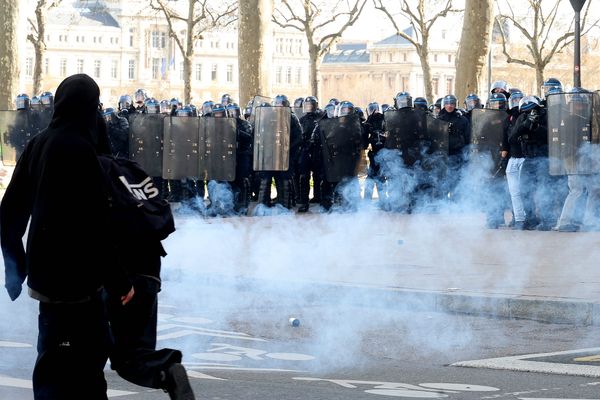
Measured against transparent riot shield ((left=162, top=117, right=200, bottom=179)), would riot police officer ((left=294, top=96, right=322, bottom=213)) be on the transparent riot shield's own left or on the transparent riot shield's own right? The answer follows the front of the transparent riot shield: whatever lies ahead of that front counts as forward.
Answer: on the transparent riot shield's own left

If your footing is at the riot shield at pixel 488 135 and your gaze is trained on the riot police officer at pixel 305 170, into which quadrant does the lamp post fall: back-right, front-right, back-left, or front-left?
back-right

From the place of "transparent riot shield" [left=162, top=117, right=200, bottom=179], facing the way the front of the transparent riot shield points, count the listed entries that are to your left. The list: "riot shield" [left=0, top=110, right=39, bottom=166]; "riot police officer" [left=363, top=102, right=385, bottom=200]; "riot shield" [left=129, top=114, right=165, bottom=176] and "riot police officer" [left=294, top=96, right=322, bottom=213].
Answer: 2

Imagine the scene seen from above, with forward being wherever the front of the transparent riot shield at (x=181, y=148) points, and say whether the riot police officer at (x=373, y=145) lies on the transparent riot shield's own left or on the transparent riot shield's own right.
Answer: on the transparent riot shield's own left

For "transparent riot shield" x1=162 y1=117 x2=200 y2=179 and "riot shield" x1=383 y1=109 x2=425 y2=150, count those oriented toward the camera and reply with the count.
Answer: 2

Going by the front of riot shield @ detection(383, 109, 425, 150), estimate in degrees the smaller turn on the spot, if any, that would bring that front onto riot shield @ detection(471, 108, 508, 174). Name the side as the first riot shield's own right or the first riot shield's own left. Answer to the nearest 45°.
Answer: approximately 45° to the first riot shield's own left

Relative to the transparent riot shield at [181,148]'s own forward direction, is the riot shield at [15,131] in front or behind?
behind

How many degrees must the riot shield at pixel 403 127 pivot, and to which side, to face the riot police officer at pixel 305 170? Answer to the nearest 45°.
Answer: approximately 135° to its right

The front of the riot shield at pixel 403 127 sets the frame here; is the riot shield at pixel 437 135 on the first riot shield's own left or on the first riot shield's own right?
on the first riot shield's own left

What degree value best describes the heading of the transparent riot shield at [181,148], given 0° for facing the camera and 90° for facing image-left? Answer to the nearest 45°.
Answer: approximately 0°

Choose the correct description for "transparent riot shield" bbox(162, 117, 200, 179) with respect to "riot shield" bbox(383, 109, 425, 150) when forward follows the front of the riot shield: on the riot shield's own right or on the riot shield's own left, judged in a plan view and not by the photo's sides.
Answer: on the riot shield's own right
